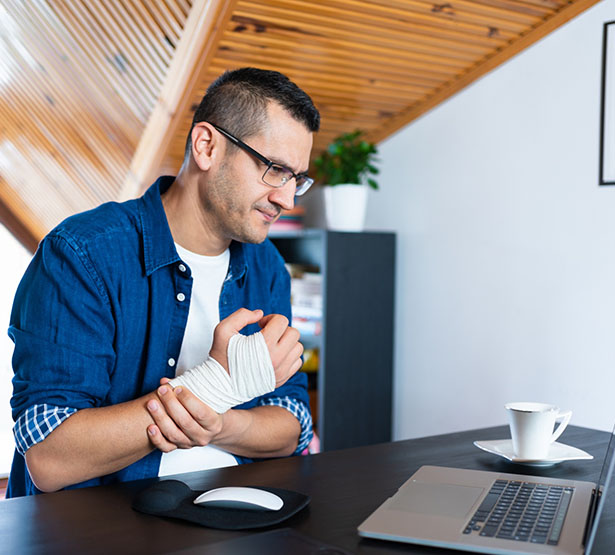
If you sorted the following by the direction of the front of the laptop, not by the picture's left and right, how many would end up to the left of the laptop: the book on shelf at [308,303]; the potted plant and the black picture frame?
0

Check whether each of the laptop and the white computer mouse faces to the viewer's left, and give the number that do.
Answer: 1

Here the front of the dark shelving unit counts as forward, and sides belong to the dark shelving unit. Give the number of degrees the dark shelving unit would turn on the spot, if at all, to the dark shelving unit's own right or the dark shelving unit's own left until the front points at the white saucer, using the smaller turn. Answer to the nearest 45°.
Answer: approximately 45° to the dark shelving unit's own left

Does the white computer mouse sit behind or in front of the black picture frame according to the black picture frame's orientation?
in front

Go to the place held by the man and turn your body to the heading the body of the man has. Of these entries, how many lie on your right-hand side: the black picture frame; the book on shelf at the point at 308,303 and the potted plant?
0

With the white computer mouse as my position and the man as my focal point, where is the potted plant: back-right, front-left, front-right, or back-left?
front-right

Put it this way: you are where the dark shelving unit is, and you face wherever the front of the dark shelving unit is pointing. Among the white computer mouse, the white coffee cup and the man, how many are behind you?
0

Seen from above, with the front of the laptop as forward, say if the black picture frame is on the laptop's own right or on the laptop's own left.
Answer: on the laptop's own right

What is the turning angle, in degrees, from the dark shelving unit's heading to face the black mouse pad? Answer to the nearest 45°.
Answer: approximately 45° to its left

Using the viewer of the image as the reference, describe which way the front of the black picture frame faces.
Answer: facing the viewer and to the left of the viewer

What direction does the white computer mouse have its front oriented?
to the viewer's right

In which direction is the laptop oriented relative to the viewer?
to the viewer's left

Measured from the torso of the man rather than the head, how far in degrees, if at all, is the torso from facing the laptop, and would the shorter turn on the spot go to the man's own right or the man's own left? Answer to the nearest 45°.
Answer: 0° — they already face it

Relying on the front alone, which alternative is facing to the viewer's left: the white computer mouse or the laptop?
the laptop

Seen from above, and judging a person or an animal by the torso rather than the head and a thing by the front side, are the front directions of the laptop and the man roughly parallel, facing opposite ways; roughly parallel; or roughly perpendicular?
roughly parallel, facing opposite ways

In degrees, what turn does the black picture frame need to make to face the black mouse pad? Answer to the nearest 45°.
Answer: approximately 45° to its left

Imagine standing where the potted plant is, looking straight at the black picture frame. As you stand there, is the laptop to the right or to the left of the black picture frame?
right

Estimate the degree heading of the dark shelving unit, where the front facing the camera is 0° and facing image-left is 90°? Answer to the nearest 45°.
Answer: approximately 45°

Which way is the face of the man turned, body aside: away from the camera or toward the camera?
toward the camera

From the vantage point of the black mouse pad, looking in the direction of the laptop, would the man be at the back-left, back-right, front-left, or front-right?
back-left
